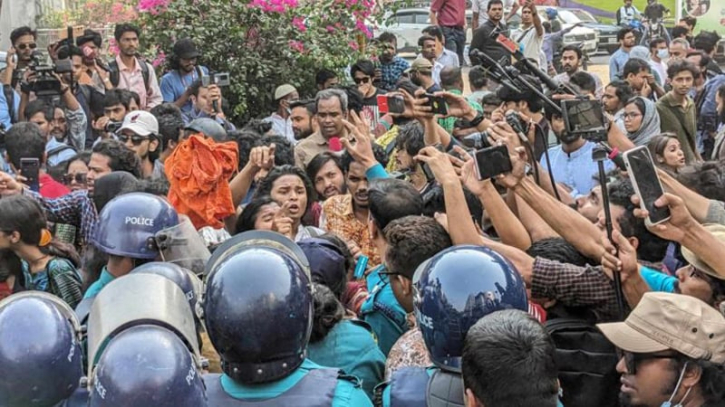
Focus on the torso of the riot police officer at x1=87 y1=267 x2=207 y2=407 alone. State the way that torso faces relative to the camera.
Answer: away from the camera

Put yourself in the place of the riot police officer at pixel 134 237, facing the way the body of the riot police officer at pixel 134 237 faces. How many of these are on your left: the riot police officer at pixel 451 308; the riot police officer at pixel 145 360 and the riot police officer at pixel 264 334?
0

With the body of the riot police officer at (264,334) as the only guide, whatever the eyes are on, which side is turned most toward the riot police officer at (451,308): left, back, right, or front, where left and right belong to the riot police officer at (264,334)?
right

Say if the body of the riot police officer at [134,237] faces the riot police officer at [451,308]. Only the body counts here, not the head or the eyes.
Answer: no

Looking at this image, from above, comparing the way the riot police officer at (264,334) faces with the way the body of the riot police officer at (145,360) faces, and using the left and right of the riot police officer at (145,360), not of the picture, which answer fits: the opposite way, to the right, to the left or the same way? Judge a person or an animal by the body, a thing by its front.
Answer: the same way

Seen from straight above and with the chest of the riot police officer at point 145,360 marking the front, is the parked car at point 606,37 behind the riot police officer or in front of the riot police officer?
in front

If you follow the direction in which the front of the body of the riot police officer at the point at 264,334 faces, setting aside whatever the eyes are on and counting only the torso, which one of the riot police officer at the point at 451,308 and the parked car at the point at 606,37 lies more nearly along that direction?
the parked car

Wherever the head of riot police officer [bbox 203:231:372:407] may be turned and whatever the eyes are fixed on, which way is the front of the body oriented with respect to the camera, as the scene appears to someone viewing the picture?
away from the camera

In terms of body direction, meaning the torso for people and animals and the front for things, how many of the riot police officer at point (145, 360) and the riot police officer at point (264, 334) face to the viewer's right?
0

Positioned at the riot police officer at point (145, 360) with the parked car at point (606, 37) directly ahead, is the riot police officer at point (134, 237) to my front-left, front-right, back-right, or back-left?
front-left

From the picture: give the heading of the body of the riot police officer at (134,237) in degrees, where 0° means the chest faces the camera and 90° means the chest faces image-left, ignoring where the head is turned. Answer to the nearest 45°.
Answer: approximately 270°

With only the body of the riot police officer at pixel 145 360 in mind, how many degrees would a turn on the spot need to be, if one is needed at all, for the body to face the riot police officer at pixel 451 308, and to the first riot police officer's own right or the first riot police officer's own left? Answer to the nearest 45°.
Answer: approximately 90° to the first riot police officer's own right

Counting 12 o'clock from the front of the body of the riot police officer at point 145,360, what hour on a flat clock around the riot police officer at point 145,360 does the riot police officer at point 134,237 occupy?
the riot police officer at point 134,237 is roughly at 12 o'clock from the riot police officer at point 145,360.

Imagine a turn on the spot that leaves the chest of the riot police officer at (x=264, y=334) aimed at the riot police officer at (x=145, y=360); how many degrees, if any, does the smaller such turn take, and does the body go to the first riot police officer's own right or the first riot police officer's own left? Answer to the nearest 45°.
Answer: approximately 135° to the first riot police officer's own left

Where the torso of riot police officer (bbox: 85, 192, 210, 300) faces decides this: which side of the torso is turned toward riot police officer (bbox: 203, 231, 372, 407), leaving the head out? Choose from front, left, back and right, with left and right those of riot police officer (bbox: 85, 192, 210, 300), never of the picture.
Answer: right
